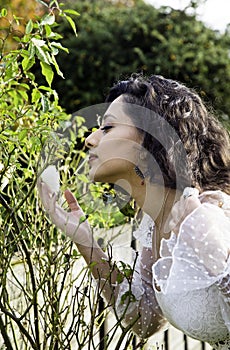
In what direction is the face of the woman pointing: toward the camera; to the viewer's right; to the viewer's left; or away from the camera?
to the viewer's left

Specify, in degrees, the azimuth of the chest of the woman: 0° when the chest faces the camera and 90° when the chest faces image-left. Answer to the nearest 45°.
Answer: approximately 90°
